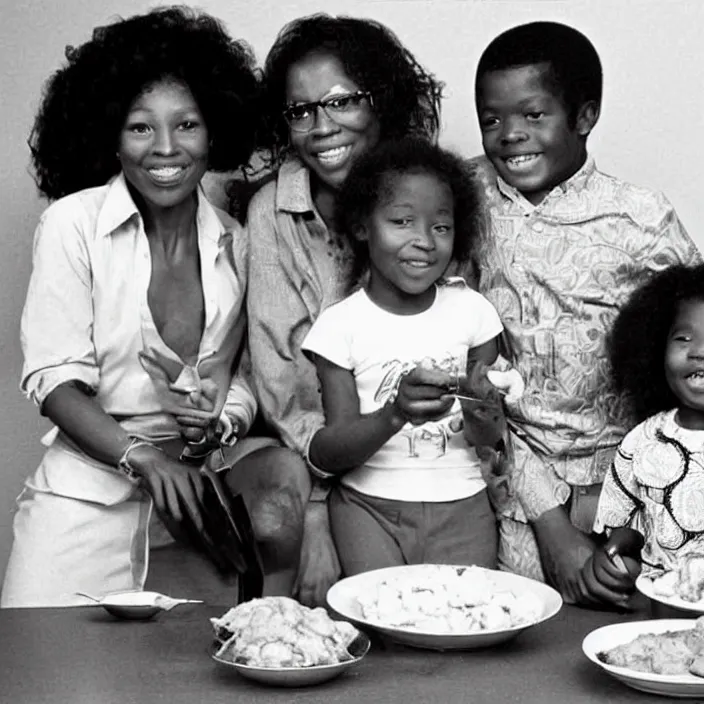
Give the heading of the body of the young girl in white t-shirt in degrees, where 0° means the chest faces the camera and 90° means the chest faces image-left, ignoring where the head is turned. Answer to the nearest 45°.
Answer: approximately 0°

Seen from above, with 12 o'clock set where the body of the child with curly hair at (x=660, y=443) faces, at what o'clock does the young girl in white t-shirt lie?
The young girl in white t-shirt is roughly at 3 o'clock from the child with curly hair.

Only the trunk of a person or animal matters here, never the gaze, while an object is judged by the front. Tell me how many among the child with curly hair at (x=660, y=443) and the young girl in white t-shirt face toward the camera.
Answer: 2

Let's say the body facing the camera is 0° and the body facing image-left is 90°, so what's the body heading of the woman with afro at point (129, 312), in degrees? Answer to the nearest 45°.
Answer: approximately 315°

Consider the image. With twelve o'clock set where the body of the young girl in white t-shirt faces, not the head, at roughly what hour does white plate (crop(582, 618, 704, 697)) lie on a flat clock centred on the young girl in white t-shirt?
The white plate is roughly at 11 o'clock from the young girl in white t-shirt.

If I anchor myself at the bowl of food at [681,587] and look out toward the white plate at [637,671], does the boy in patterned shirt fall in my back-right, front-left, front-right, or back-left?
back-right
